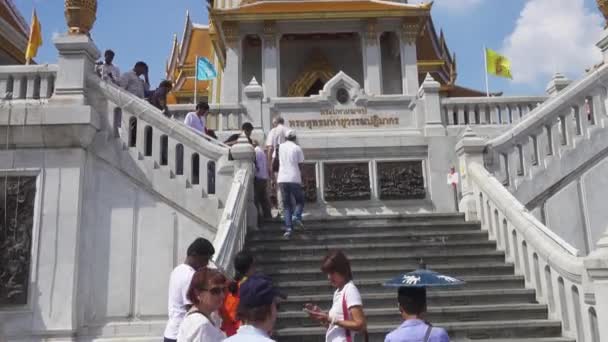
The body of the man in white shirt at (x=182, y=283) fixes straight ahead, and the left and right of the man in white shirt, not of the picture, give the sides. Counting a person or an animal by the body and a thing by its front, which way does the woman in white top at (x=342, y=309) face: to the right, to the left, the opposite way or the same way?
the opposite way

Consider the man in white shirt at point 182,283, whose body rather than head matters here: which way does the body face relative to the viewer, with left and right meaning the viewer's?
facing to the right of the viewer

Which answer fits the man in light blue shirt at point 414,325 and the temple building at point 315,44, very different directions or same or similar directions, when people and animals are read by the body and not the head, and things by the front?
very different directions

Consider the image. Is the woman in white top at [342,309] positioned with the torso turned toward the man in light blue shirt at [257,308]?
no

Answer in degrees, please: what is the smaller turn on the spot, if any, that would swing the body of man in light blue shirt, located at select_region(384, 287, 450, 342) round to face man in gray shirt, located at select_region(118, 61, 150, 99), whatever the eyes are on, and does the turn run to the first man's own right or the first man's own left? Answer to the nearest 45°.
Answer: approximately 45° to the first man's own left

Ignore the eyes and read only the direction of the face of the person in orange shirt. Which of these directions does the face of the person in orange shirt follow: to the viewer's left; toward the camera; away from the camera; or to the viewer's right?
away from the camera

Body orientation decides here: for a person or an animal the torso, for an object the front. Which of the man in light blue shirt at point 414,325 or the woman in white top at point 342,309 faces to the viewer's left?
the woman in white top

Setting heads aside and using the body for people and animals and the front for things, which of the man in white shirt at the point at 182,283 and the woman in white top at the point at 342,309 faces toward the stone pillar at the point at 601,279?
the man in white shirt

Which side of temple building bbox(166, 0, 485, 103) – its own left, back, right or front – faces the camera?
front

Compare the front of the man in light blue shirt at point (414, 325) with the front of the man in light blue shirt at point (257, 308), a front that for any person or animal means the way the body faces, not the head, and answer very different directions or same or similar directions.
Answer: same or similar directions

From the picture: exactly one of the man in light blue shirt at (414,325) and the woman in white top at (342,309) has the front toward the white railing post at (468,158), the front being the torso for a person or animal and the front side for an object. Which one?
the man in light blue shirt

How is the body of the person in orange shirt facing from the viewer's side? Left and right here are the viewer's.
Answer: facing away from the viewer

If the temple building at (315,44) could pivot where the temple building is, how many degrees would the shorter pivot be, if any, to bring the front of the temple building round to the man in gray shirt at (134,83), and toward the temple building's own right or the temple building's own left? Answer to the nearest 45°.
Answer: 0° — it already faces them

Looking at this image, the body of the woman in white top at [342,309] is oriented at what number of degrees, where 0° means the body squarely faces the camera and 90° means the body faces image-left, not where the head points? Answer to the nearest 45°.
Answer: approximately 90°

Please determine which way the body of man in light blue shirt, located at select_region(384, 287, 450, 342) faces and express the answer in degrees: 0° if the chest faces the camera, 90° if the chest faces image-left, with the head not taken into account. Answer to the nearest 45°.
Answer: approximately 180°

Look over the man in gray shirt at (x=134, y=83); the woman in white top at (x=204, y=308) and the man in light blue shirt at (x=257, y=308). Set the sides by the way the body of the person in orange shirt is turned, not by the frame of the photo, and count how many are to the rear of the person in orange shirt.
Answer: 2
